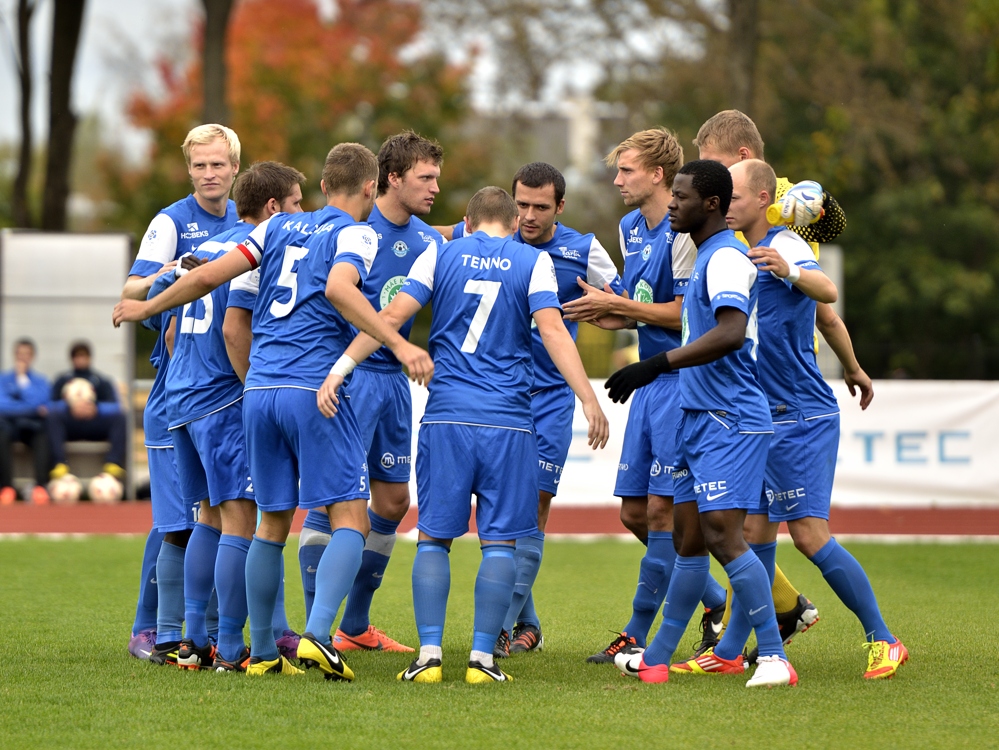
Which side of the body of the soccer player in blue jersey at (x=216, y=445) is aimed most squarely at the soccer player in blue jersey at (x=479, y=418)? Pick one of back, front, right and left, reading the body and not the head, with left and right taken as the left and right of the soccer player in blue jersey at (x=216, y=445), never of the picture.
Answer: right

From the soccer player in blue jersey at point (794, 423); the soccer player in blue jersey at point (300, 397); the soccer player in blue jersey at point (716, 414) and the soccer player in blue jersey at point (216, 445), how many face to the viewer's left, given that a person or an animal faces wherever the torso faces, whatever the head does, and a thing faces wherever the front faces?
2

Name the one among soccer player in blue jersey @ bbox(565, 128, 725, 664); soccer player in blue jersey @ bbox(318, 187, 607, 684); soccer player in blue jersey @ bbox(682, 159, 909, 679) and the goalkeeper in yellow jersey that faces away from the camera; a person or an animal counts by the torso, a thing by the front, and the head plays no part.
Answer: soccer player in blue jersey @ bbox(318, 187, 607, 684)

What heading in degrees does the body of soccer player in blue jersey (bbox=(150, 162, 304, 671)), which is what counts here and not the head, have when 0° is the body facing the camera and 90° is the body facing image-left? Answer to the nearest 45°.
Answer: approximately 225°

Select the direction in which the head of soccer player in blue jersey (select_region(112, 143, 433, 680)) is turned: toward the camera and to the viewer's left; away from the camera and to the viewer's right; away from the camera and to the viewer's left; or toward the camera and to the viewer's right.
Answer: away from the camera and to the viewer's right

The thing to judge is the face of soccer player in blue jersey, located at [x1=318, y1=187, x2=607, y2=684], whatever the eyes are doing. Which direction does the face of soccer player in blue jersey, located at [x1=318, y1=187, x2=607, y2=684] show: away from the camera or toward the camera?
away from the camera

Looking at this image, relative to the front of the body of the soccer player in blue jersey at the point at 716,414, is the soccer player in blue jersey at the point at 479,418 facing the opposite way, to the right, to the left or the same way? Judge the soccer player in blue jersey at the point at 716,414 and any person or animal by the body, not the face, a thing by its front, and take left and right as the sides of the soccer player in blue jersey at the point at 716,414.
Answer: to the right

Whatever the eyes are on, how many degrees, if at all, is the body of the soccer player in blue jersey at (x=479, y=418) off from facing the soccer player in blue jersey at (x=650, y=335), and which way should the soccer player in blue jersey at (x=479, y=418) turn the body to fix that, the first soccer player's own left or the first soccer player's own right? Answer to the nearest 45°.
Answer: approximately 45° to the first soccer player's own right

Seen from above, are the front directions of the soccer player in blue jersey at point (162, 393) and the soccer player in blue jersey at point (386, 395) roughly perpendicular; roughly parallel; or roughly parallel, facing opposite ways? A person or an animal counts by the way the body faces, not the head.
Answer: roughly parallel

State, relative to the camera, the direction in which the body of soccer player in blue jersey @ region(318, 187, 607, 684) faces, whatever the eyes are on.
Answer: away from the camera

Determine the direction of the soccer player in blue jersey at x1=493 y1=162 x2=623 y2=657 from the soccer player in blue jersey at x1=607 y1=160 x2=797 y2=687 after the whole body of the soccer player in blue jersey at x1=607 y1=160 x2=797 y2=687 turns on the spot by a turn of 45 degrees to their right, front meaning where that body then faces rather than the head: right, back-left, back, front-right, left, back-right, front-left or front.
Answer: front

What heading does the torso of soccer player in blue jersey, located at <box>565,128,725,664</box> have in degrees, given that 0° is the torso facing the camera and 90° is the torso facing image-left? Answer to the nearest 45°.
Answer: approximately 45°

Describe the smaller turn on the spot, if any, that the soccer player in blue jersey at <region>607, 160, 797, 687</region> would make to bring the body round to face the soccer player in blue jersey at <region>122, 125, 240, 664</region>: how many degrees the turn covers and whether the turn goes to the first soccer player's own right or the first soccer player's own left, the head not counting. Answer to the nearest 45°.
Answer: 0° — they already face them

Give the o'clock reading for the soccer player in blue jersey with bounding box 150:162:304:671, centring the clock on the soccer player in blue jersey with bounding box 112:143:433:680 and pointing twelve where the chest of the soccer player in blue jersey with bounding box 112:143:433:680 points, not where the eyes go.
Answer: the soccer player in blue jersey with bounding box 150:162:304:671 is roughly at 9 o'clock from the soccer player in blue jersey with bounding box 112:143:433:680.

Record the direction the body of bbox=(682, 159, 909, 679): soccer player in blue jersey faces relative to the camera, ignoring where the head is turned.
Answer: to the viewer's left

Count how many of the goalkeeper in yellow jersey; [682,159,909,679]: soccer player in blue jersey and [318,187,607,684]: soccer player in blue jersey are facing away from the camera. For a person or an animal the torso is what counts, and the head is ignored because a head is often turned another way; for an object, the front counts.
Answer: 1

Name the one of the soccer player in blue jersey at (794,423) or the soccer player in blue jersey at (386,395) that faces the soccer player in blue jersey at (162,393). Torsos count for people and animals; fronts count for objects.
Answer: the soccer player in blue jersey at (794,423)

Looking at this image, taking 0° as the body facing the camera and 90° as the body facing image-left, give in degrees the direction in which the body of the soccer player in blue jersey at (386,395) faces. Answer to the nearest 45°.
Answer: approximately 315°

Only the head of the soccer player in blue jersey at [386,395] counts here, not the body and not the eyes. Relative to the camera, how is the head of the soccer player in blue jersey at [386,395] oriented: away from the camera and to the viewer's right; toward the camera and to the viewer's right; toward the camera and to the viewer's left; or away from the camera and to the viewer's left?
toward the camera and to the viewer's right

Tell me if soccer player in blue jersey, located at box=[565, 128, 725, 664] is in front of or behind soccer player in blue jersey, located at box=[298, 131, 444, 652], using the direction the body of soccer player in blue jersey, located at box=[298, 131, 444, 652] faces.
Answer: in front

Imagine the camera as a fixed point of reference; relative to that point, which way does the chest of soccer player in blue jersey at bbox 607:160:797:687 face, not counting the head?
to the viewer's left
